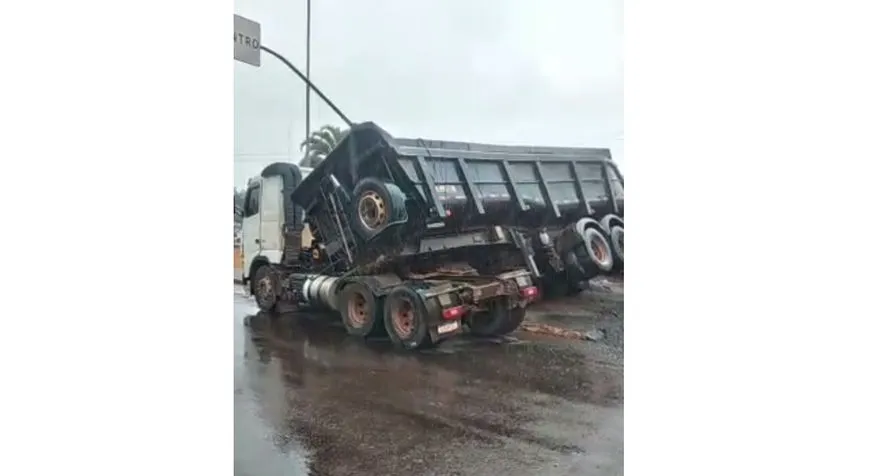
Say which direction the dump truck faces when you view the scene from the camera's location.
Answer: facing away from the viewer and to the left of the viewer
